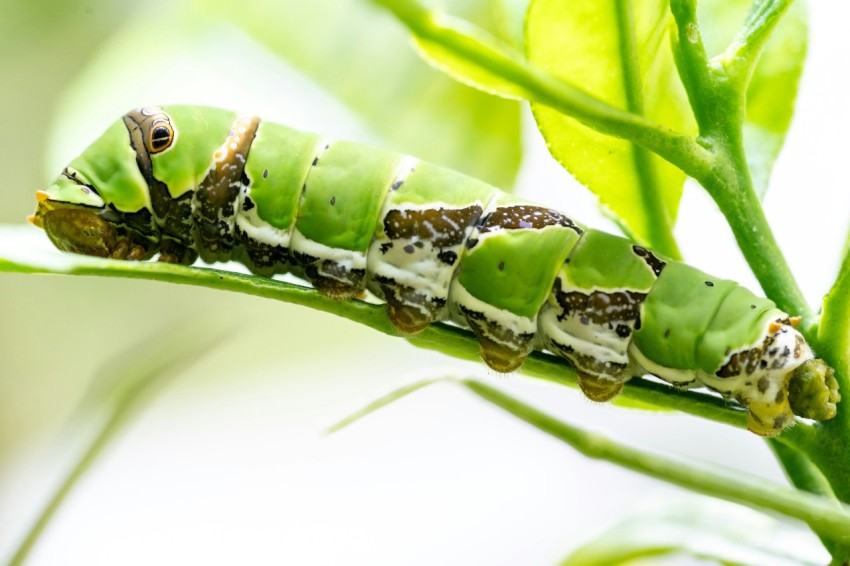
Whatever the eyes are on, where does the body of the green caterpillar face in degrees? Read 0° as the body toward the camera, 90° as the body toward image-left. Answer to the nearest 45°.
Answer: approximately 90°
